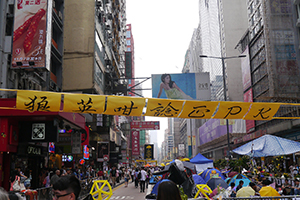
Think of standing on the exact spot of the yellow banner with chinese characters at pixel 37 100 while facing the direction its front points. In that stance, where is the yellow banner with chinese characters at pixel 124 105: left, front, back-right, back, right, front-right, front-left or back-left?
left

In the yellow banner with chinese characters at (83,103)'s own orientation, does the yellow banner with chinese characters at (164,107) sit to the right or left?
on its left

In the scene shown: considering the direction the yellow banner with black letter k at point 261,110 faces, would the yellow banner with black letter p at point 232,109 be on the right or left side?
on its right

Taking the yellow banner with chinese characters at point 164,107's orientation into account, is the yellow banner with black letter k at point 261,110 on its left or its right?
on its left

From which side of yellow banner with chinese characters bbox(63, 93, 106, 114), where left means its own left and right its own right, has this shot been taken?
front

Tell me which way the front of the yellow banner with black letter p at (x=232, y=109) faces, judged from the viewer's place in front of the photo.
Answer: facing the viewer

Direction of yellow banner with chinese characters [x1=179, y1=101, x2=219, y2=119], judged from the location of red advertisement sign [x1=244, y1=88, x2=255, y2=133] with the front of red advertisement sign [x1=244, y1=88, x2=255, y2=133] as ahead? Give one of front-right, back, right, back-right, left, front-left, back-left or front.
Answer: front-left

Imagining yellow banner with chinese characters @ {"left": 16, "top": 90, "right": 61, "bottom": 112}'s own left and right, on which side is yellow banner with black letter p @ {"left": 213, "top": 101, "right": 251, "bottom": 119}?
on its left

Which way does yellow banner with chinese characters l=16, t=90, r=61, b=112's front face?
toward the camera

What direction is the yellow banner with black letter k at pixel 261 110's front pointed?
toward the camera

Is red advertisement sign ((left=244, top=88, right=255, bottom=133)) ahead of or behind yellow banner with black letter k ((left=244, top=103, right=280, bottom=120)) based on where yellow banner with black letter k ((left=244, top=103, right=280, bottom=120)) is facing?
behind

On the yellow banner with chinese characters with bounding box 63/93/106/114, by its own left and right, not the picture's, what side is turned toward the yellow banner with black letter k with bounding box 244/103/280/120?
left
